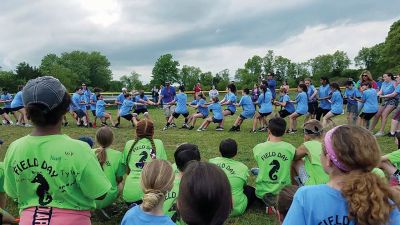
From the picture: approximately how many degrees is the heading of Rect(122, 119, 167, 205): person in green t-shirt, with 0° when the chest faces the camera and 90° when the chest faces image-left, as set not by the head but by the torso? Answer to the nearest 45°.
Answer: approximately 180°

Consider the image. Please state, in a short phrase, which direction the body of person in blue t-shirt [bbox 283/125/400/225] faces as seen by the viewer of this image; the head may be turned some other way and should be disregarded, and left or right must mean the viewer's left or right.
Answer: facing away from the viewer and to the left of the viewer

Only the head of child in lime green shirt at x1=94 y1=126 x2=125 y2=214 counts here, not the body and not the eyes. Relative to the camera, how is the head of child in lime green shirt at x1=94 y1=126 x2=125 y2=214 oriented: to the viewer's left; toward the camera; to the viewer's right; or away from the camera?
away from the camera

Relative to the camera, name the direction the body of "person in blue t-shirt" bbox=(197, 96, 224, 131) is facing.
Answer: to the viewer's left

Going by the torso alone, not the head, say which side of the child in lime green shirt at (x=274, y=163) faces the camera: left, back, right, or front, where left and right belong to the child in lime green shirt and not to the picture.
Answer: back

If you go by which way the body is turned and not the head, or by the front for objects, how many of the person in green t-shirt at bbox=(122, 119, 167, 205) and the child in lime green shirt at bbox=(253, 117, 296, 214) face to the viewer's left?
0

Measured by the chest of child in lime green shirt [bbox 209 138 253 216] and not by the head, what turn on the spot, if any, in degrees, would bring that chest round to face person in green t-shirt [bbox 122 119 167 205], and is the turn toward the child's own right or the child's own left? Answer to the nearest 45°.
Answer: approximately 90° to the child's own left

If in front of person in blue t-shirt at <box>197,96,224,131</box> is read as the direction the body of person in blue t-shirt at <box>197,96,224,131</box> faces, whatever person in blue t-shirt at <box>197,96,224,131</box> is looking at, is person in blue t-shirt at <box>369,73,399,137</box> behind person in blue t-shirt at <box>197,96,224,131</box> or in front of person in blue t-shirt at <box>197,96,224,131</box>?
behind

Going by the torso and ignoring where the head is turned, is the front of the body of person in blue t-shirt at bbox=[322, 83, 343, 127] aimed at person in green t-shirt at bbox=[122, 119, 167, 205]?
no

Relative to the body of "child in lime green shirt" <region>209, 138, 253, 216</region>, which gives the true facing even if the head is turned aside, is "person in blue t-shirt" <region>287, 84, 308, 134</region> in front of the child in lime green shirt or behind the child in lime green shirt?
in front

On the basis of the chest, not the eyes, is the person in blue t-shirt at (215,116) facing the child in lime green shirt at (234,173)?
no

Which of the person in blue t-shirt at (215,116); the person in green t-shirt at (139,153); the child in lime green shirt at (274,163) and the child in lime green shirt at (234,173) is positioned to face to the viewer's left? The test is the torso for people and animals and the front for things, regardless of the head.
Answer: the person in blue t-shirt

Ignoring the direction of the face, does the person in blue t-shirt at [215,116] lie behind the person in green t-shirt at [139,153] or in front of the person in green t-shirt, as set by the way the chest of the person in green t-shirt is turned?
in front

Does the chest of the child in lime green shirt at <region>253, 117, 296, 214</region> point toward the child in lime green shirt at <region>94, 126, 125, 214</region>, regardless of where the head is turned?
no

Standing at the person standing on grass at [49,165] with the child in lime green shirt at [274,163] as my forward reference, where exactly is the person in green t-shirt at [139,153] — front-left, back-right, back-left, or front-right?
front-left

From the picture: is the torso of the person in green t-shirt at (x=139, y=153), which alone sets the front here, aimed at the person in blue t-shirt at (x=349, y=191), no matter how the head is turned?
no

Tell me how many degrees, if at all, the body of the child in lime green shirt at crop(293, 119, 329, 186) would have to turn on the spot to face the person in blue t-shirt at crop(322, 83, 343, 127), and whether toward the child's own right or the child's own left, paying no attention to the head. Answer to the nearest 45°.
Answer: approximately 45° to the child's own right

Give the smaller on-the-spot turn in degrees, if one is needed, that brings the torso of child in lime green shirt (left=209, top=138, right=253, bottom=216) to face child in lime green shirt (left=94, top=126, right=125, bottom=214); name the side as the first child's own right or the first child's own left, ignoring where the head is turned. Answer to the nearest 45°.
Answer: approximately 90° to the first child's own left

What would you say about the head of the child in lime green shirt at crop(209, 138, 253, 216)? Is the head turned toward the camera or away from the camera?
away from the camera
